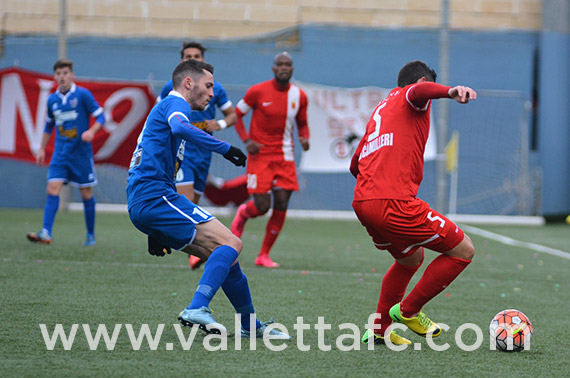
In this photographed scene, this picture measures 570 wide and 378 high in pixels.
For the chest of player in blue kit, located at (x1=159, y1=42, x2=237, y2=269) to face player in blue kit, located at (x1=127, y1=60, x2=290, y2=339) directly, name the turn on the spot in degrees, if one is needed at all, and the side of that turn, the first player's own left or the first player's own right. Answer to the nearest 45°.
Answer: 0° — they already face them

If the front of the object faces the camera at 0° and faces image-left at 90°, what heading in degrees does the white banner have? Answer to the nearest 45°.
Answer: approximately 0°

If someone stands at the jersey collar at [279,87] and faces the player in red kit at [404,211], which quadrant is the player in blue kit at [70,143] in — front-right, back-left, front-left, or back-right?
back-right

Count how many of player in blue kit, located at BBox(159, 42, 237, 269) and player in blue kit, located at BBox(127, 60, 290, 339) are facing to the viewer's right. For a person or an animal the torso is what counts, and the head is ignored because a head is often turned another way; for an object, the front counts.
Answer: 1

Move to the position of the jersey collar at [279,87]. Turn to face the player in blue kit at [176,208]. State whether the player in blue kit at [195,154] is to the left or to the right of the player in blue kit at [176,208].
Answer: right

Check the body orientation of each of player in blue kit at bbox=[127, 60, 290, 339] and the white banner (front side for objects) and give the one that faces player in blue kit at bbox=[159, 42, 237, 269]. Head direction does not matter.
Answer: the white banner

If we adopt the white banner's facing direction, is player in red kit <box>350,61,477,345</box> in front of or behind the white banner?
in front
